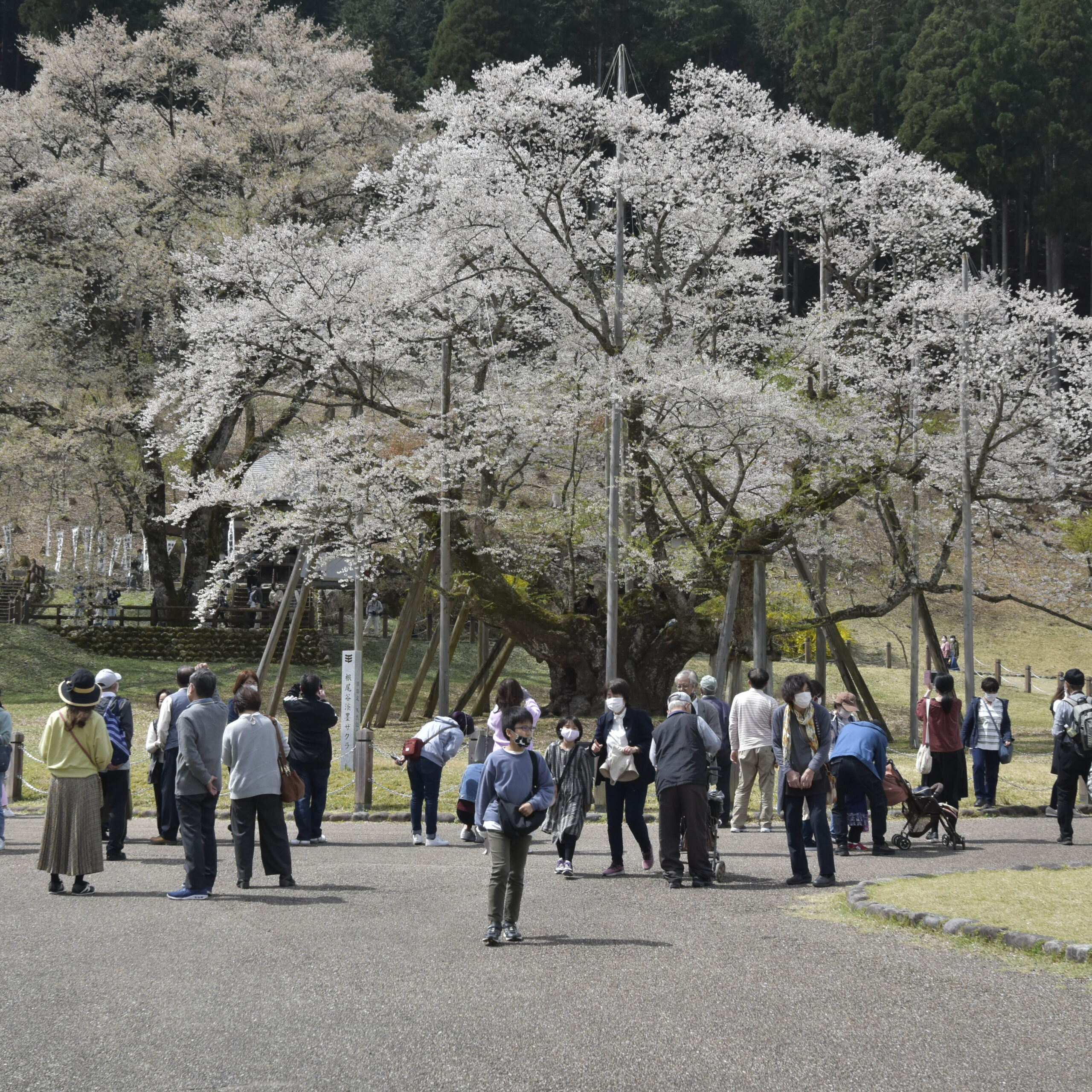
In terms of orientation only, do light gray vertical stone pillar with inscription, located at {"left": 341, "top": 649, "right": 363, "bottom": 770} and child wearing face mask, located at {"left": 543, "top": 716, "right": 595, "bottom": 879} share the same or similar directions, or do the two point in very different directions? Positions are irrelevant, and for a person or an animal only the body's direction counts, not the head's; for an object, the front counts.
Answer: same or similar directions

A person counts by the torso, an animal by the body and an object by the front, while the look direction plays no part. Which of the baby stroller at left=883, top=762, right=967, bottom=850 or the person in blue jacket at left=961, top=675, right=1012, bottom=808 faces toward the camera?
the person in blue jacket

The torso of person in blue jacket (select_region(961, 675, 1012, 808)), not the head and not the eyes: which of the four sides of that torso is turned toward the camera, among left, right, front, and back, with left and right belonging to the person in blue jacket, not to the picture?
front

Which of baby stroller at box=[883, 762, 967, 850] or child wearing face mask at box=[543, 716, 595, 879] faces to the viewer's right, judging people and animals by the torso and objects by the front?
the baby stroller

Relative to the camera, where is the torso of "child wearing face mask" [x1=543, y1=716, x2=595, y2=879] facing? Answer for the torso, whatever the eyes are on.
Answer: toward the camera

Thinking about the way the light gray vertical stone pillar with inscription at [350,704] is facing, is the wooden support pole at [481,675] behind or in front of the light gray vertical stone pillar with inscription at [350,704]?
behind

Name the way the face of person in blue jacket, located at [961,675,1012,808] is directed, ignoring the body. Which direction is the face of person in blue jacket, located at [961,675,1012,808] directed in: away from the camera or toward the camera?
toward the camera

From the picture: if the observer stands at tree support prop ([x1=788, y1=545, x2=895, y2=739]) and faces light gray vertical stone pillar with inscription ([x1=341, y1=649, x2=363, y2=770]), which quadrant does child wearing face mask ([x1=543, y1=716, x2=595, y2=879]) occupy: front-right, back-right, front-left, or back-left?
front-left

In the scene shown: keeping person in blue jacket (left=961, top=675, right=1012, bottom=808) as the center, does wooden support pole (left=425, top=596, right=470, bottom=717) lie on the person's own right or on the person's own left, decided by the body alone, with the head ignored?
on the person's own right

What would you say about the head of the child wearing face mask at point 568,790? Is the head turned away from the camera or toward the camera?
toward the camera

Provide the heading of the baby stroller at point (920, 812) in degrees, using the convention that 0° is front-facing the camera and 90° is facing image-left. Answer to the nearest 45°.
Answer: approximately 270°

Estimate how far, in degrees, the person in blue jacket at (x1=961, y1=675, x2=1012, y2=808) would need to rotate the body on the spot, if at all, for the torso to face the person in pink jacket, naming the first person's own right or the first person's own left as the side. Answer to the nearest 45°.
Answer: approximately 45° to the first person's own right
